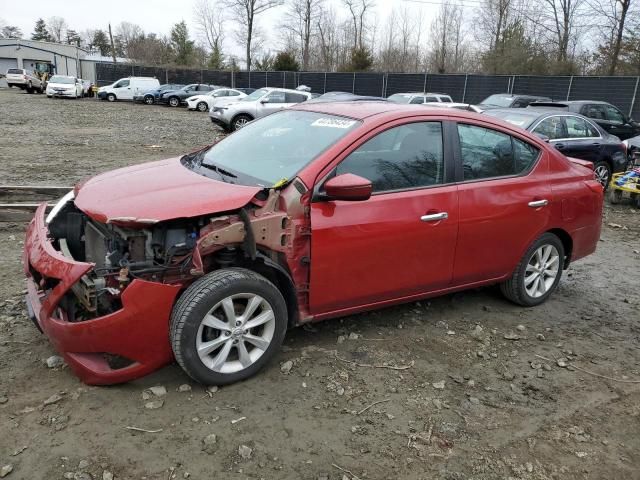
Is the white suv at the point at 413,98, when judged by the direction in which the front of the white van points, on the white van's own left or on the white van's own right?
on the white van's own left

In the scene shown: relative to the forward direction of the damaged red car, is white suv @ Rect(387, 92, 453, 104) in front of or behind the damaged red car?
behind

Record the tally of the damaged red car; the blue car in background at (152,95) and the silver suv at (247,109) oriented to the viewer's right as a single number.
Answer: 0

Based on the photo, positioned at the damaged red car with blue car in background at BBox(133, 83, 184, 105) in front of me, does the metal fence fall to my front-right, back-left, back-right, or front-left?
front-right

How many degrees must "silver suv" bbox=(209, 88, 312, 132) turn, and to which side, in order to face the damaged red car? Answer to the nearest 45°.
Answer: approximately 45° to its left

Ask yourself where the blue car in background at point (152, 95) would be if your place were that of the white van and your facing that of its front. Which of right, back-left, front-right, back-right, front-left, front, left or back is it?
left

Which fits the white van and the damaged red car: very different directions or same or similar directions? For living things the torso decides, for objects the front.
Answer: same or similar directions

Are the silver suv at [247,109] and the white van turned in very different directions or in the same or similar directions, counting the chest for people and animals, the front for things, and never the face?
same or similar directions

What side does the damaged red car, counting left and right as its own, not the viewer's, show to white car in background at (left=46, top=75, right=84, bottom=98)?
right

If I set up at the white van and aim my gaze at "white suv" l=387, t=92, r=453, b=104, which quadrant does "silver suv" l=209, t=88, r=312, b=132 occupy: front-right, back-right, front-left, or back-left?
front-right

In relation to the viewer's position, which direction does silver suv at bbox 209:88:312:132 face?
facing the viewer and to the left of the viewer
